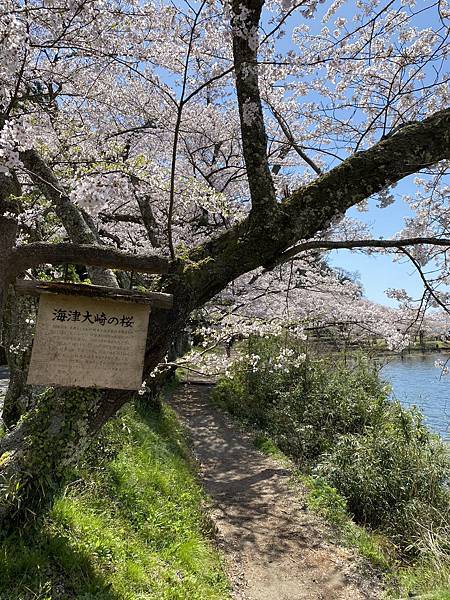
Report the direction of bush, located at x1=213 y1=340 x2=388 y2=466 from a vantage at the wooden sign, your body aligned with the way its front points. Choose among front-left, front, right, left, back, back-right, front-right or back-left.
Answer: back-left

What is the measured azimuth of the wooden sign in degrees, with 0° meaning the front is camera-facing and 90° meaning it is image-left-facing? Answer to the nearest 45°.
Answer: approximately 0°

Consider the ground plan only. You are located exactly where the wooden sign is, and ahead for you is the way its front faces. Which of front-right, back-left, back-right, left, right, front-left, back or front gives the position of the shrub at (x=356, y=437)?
back-left

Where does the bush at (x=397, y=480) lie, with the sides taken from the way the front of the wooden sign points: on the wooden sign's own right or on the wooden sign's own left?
on the wooden sign's own left
